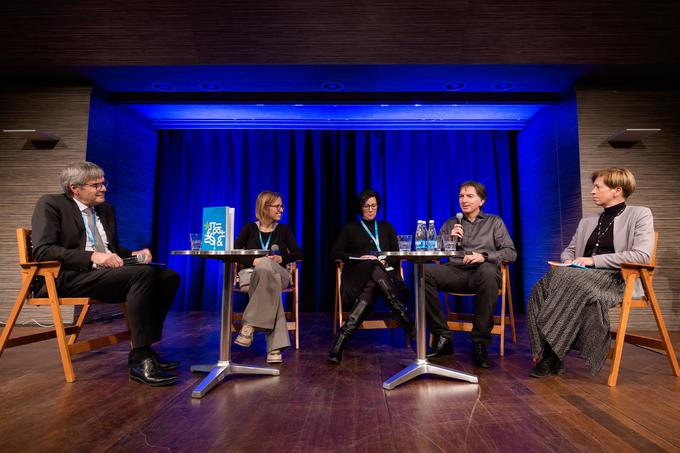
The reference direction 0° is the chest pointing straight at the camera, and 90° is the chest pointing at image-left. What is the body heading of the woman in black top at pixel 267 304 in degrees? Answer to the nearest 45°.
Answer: approximately 0°

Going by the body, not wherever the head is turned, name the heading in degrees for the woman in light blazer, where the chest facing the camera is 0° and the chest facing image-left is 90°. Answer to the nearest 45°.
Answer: approximately 45°

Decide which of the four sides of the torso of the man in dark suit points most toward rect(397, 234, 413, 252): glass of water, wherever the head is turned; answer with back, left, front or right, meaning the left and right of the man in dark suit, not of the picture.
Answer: front

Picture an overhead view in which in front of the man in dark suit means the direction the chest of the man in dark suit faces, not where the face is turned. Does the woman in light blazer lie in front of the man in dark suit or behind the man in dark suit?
in front

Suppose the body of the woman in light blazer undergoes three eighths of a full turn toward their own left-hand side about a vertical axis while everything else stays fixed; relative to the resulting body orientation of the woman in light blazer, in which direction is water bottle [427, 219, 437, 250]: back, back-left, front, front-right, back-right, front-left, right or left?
back-right

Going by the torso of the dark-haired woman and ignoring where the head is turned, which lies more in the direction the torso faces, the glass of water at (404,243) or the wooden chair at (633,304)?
the glass of water

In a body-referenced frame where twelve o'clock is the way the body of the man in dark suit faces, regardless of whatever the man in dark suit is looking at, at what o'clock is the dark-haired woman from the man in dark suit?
The dark-haired woman is roughly at 11 o'clock from the man in dark suit.

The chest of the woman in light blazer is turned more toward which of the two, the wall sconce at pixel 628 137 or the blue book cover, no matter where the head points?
the blue book cover

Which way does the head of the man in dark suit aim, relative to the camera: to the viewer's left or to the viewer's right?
to the viewer's right

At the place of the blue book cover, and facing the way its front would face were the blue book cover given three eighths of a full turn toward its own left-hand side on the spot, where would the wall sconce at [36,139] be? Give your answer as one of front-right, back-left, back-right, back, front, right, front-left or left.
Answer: back-left

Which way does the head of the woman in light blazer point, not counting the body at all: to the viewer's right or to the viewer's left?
to the viewer's left
